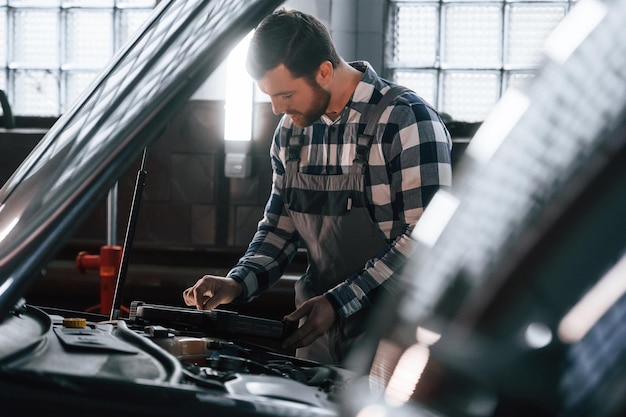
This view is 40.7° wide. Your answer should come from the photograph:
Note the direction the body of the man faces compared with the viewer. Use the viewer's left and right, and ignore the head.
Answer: facing the viewer and to the left of the viewer

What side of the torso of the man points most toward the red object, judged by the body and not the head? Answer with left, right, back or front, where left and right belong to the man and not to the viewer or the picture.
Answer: right
